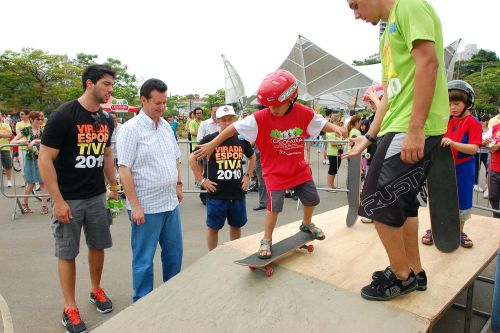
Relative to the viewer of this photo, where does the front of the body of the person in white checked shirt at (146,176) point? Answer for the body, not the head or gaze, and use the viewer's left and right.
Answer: facing the viewer and to the right of the viewer

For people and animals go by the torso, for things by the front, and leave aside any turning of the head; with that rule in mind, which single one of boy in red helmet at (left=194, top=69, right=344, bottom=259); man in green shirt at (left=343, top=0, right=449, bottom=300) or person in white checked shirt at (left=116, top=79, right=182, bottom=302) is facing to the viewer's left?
the man in green shirt

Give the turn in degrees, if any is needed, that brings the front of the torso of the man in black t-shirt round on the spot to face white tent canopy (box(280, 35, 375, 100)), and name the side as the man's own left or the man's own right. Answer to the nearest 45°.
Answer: approximately 90° to the man's own left

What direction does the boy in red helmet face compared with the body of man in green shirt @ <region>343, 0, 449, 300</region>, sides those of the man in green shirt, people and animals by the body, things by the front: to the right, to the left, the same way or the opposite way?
to the left

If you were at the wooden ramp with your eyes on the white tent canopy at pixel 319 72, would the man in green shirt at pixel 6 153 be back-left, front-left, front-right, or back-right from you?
front-left

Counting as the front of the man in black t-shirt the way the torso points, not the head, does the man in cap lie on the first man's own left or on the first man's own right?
on the first man's own left

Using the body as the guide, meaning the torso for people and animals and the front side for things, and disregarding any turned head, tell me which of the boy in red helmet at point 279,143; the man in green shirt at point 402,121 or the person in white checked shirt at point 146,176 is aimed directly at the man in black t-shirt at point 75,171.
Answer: the man in green shirt

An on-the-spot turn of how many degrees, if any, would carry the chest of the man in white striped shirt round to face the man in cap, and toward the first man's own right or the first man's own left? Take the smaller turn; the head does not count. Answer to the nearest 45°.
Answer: approximately 90° to the first man's own left

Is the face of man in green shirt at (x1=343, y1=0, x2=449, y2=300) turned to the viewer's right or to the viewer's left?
to the viewer's left

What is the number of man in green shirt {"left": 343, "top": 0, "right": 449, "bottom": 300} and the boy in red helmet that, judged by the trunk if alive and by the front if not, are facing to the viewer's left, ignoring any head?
1

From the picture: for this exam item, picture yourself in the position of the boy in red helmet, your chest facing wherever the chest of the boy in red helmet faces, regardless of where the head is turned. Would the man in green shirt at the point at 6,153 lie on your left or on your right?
on your right

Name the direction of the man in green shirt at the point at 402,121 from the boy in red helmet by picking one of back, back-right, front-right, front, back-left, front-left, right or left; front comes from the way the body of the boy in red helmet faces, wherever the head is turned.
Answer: front-left
